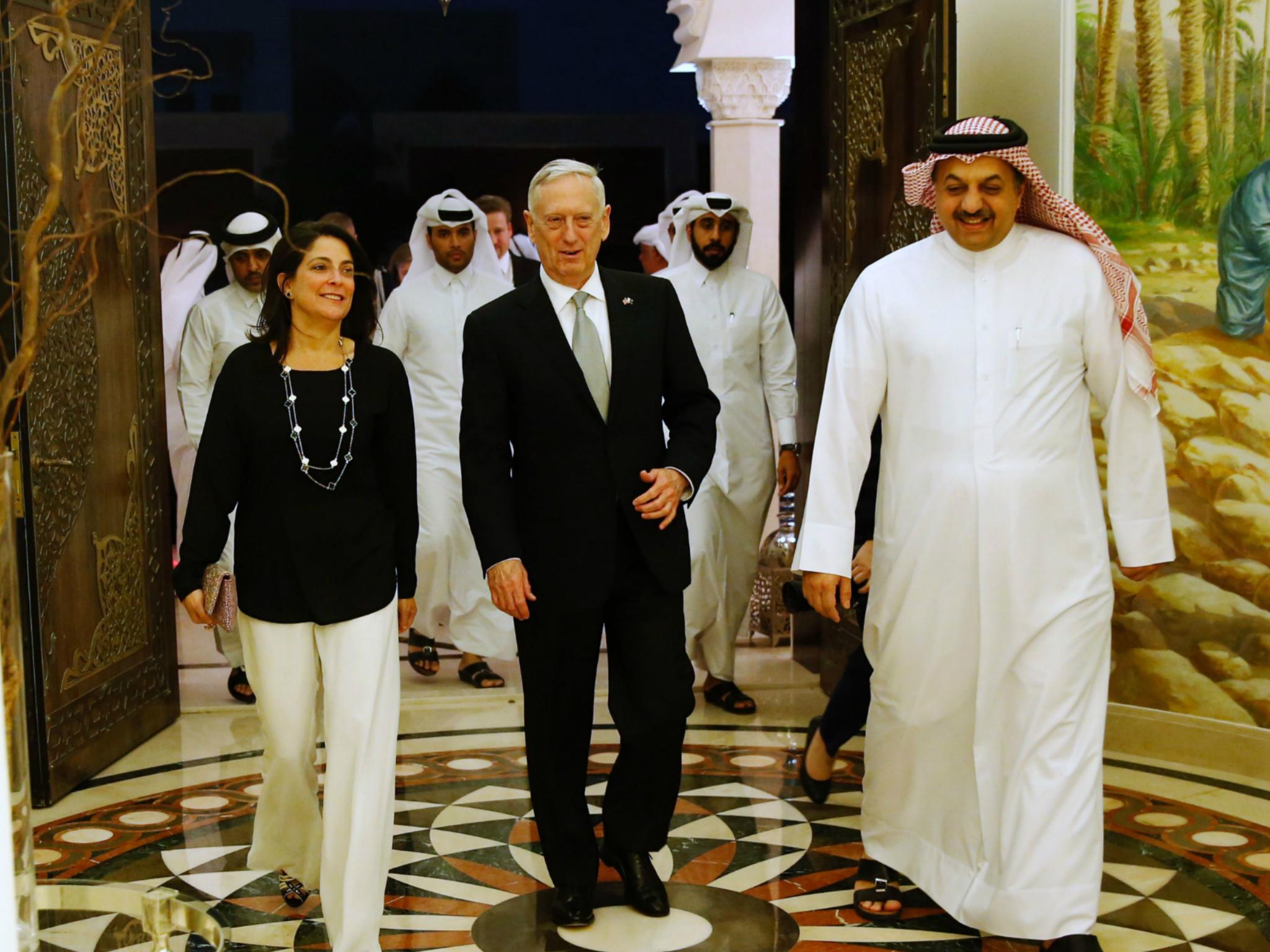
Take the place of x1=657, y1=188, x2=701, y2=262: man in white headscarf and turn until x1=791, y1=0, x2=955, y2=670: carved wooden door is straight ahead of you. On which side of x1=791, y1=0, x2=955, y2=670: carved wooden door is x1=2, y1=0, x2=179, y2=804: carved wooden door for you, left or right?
right

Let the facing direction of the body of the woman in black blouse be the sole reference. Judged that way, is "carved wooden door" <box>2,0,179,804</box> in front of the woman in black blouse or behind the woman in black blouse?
behind

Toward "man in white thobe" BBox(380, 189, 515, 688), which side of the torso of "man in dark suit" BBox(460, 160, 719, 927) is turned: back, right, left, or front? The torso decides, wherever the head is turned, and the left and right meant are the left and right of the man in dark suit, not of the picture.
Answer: back

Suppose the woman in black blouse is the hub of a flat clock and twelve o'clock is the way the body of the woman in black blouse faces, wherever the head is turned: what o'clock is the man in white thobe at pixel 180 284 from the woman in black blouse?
The man in white thobe is roughly at 6 o'clock from the woman in black blouse.

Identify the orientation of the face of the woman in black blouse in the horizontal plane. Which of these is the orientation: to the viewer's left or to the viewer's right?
to the viewer's right

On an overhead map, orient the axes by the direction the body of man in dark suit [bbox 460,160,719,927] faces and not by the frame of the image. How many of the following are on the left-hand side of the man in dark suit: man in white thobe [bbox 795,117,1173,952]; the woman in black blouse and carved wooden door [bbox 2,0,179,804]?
1

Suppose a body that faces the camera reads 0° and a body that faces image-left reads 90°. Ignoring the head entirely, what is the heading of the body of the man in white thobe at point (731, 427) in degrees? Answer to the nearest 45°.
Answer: approximately 0°

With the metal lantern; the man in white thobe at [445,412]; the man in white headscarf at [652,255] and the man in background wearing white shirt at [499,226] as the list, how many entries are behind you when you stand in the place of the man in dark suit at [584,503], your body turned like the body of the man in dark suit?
4

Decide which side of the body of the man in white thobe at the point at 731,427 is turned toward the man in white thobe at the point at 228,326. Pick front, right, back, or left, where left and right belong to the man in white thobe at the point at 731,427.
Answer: right

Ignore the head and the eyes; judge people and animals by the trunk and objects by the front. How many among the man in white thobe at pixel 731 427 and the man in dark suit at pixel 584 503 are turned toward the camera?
2

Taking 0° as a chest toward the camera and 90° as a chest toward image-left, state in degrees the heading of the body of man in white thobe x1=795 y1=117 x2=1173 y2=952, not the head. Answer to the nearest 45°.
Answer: approximately 0°

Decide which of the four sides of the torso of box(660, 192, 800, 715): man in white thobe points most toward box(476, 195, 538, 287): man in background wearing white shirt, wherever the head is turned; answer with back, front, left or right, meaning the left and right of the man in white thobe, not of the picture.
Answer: back

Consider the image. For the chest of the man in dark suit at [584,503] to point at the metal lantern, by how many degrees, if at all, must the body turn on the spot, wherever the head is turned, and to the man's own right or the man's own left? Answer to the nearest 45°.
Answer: approximately 180°

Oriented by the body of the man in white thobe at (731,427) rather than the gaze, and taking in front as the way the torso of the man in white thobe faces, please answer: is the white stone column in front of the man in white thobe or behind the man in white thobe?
behind
